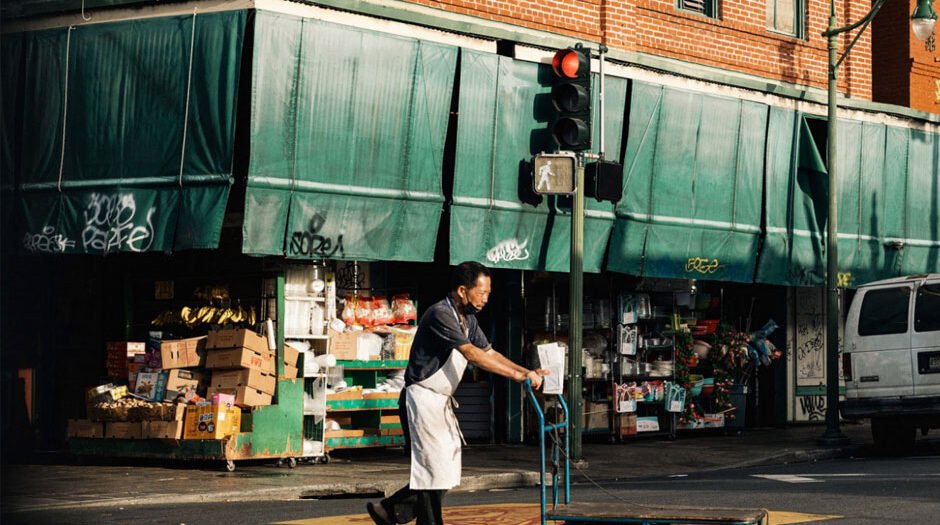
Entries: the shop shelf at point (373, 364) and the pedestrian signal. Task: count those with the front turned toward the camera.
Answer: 2

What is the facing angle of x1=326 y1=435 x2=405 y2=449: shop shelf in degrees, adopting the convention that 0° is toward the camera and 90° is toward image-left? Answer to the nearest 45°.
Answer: approximately 0°

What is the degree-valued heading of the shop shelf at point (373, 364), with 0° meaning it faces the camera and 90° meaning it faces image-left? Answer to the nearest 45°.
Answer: approximately 0°

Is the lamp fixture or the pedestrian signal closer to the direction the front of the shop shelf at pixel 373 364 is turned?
the pedestrian signal
